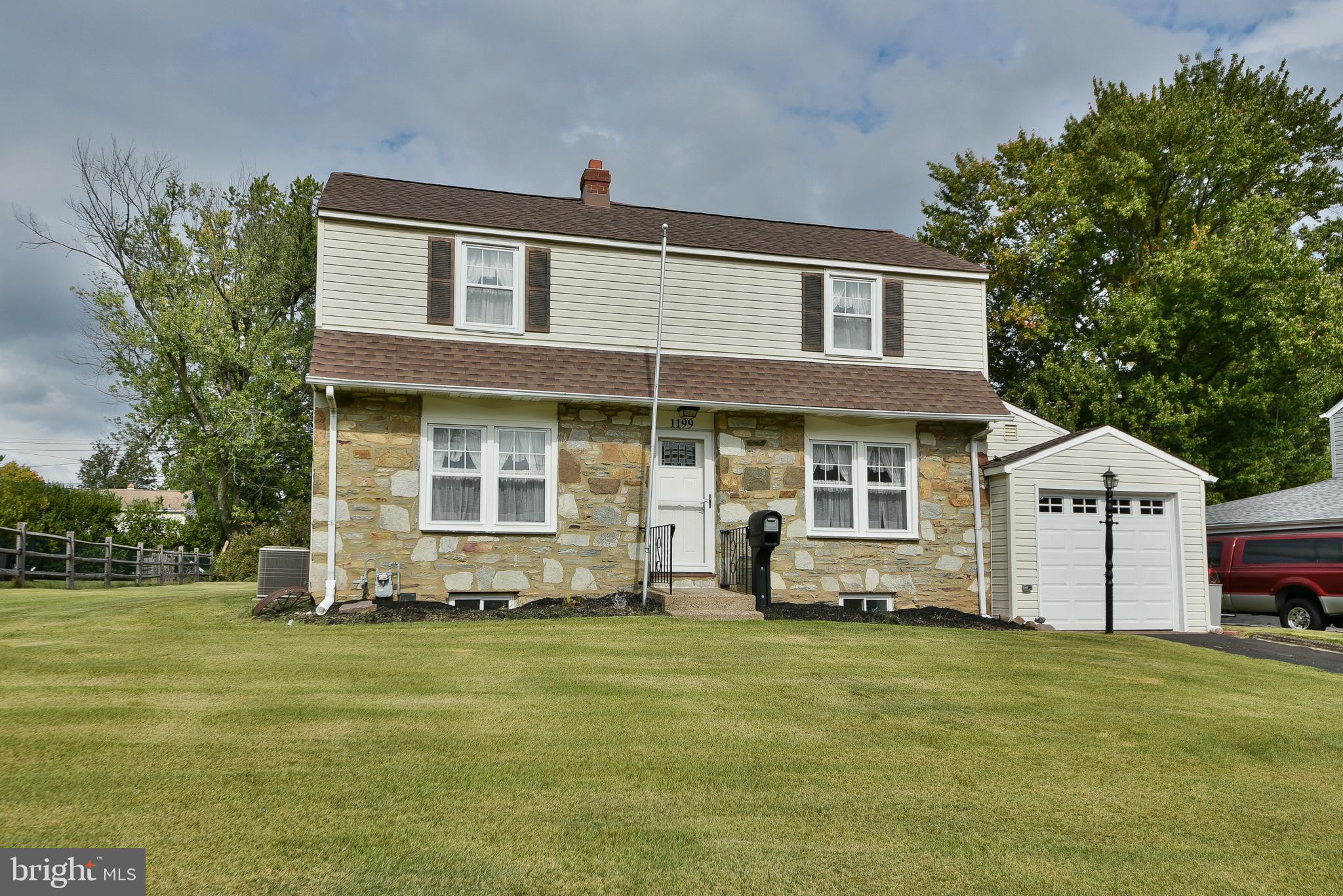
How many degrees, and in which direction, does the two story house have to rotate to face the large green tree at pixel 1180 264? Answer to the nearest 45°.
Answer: approximately 135° to its left

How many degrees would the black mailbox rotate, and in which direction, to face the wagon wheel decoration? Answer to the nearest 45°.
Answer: approximately 135° to its right

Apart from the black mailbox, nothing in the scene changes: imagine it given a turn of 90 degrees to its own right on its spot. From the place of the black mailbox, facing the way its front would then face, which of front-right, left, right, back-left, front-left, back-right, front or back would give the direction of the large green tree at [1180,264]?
back

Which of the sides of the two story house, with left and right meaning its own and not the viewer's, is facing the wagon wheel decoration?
right

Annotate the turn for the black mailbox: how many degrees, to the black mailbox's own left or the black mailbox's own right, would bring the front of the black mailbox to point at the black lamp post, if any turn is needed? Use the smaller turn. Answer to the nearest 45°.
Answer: approximately 45° to the black mailbox's own left

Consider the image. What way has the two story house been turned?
toward the camera

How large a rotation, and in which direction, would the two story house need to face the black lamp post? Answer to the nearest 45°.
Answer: approximately 90° to its left

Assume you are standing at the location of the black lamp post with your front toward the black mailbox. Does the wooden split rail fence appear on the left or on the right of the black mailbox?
right

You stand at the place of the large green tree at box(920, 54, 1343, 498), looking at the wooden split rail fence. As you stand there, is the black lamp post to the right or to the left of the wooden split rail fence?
left

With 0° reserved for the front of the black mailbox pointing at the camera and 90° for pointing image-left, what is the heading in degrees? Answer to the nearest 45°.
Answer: approximately 315°

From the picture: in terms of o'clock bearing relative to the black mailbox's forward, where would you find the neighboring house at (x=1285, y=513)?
The neighboring house is roughly at 9 o'clock from the black mailbox.

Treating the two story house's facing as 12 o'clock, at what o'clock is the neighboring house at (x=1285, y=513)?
The neighboring house is roughly at 8 o'clock from the two story house.
